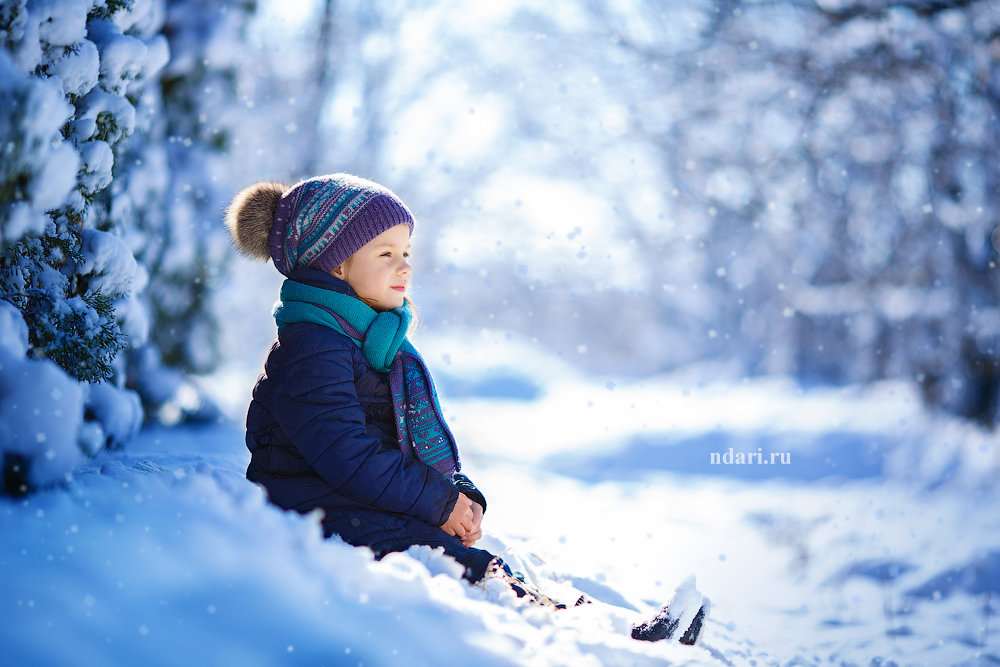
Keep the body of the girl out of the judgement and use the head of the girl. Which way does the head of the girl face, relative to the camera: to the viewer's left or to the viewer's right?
to the viewer's right

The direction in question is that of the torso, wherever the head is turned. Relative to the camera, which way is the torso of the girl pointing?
to the viewer's right
